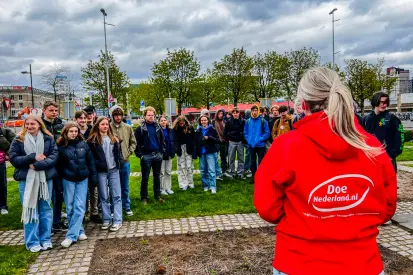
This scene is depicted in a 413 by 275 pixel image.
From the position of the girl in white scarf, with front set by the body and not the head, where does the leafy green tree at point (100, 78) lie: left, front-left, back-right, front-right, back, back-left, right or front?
back

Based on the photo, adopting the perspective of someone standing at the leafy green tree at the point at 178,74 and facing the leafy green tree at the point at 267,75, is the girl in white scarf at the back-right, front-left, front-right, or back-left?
back-right

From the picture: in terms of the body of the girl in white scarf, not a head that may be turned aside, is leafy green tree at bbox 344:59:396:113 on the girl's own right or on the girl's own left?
on the girl's own left

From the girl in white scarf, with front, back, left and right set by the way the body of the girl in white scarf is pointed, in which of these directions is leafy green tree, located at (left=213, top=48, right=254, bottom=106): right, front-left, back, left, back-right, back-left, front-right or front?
back-left

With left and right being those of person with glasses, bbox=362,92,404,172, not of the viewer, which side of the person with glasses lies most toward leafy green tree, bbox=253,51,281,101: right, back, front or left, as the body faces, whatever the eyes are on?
back

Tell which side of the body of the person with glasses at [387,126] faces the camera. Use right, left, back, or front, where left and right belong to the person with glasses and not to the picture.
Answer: front

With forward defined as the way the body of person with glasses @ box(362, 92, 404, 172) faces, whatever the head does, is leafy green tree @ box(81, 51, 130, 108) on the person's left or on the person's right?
on the person's right

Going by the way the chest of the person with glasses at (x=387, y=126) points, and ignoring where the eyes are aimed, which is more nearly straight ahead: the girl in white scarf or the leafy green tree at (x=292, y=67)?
the girl in white scarf

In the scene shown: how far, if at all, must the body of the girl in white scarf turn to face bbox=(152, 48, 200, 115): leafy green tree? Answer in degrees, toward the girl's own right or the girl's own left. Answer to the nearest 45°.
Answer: approximately 135° to the girl's own left

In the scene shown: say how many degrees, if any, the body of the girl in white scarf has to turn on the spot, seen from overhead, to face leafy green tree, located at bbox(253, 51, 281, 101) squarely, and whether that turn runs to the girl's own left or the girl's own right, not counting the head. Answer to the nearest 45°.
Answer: approximately 135° to the girl's own left

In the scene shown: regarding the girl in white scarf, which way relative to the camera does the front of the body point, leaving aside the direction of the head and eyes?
toward the camera
